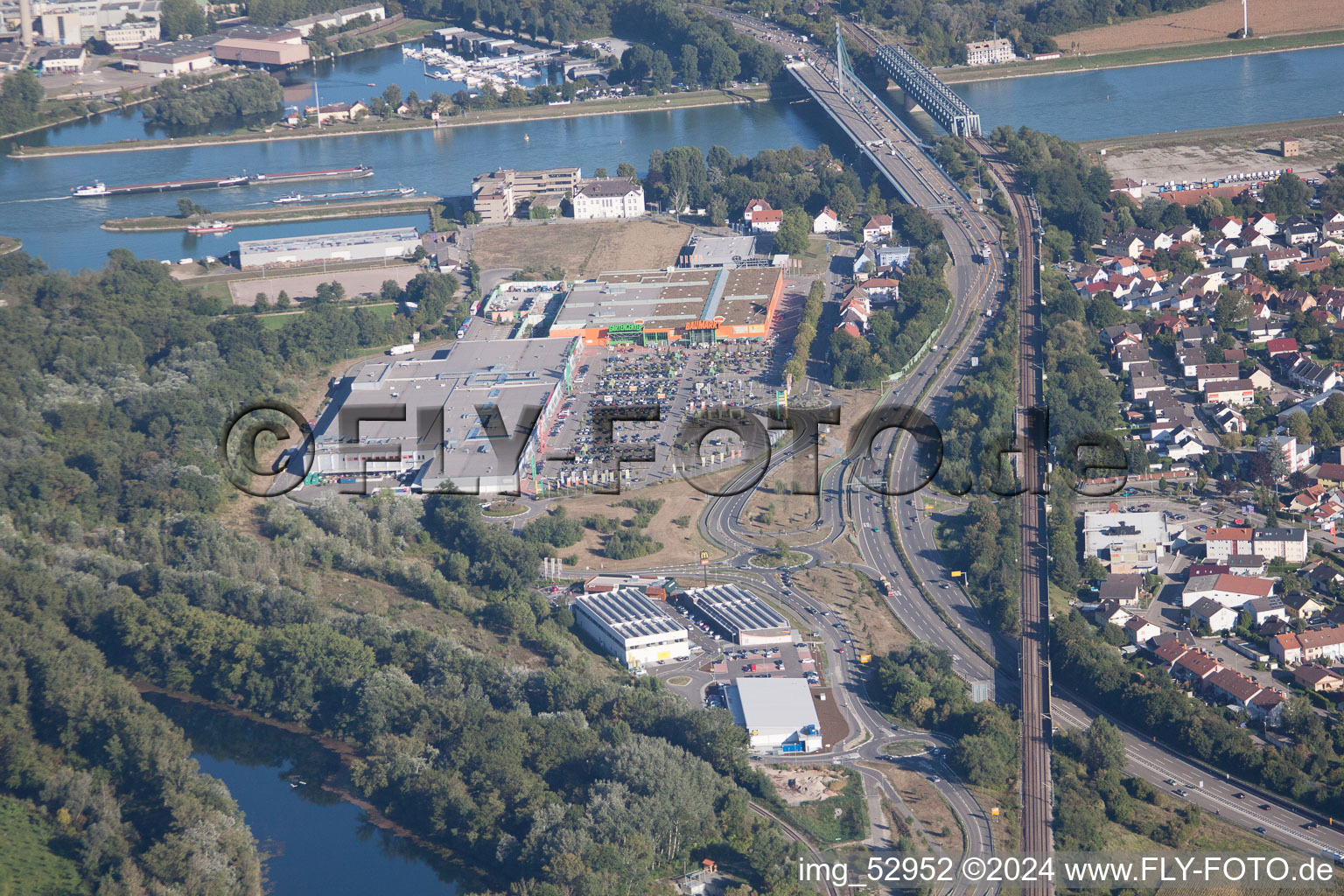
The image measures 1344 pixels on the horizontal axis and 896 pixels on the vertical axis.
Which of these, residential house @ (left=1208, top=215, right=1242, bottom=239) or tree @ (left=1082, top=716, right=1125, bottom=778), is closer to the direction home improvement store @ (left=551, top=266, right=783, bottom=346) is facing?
the tree

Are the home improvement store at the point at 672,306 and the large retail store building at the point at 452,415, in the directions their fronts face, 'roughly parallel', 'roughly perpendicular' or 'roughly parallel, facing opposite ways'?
roughly perpendicular

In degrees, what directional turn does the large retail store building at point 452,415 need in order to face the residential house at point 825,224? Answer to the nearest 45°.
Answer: approximately 45° to its left

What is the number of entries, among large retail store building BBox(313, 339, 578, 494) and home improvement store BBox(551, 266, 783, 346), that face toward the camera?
1

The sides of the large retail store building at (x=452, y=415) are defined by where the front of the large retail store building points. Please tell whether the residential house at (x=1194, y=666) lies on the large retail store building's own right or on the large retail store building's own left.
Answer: on the large retail store building's own right

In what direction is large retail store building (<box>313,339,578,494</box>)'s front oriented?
to the viewer's right

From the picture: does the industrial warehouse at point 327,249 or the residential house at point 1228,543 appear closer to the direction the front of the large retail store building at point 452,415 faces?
the residential house

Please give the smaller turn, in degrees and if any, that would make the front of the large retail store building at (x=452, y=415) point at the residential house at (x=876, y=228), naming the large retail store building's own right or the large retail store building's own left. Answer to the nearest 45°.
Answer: approximately 45° to the large retail store building's own left

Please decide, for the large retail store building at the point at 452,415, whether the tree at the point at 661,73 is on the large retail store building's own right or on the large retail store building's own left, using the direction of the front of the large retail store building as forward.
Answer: on the large retail store building's own left

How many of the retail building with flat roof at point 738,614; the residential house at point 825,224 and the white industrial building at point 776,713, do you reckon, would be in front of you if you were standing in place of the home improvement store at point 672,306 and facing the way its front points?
2

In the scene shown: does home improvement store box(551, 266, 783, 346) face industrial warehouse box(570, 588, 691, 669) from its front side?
yes

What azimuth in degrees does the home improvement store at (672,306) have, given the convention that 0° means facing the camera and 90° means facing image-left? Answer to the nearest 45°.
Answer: approximately 0°
